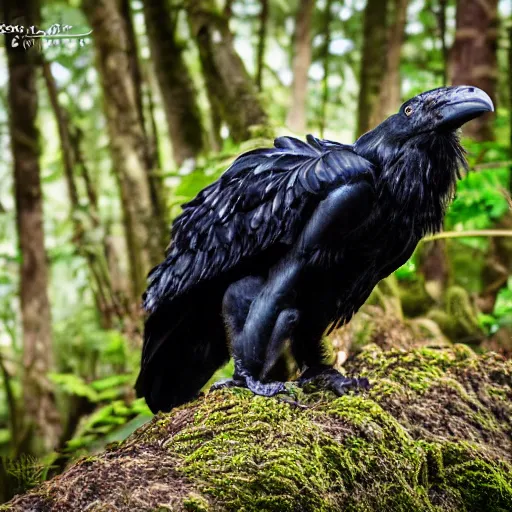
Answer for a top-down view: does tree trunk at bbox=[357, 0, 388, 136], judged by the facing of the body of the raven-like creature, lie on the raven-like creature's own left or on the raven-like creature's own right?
on the raven-like creature's own left

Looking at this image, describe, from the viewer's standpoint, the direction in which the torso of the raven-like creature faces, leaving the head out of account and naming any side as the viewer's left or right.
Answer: facing to the right of the viewer

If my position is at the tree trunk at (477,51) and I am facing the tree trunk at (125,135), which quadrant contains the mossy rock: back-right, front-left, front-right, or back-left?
front-left

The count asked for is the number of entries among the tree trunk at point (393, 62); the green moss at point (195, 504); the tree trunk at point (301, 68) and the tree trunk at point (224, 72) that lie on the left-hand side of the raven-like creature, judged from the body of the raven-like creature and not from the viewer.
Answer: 3

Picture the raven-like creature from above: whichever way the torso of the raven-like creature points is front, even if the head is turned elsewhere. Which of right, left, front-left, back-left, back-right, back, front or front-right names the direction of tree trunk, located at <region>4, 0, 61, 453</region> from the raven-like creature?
back-left

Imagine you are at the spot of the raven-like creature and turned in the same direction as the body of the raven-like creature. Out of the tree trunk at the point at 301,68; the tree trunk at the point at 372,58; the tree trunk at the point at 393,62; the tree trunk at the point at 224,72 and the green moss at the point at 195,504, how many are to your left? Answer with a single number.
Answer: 4

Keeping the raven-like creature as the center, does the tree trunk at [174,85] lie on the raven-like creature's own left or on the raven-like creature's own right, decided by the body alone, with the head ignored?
on the raven-like creature's own left

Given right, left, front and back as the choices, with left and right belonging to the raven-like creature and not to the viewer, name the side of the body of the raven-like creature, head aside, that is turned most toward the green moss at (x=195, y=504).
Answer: right

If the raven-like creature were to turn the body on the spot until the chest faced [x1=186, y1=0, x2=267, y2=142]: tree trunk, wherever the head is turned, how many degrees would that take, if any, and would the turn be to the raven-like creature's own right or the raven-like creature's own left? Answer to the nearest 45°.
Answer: approximately 90° to the raven-like creature's own left

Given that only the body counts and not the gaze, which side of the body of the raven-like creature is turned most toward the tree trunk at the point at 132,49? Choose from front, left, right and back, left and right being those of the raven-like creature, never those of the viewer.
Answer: left
